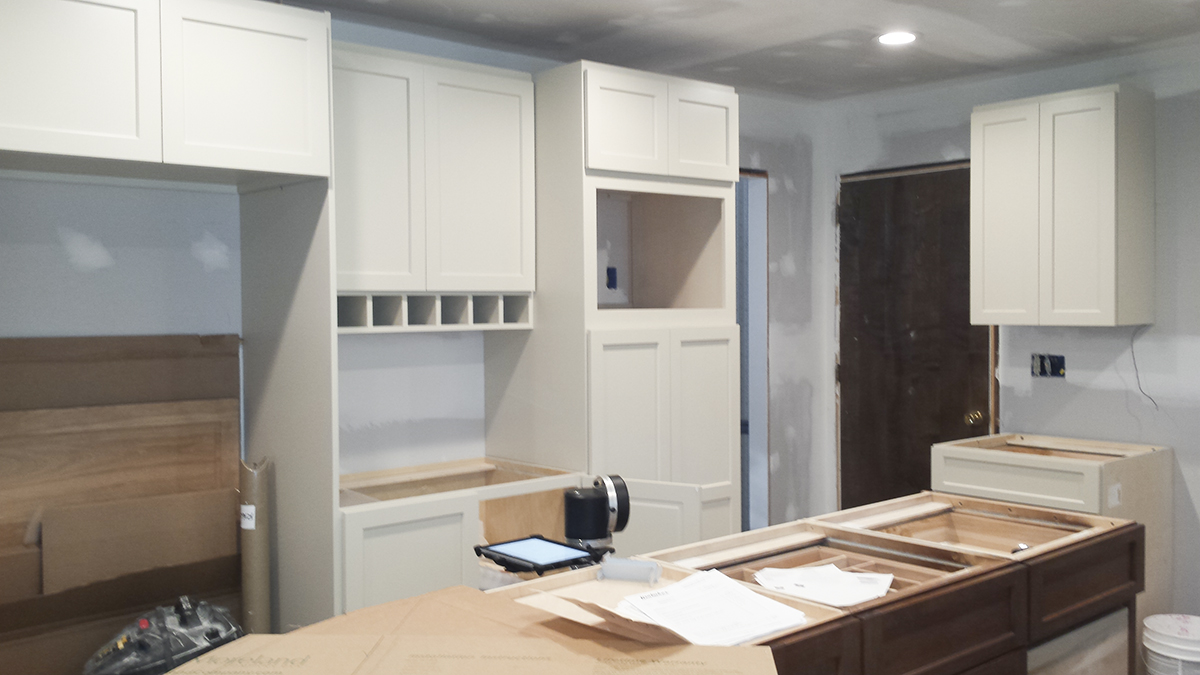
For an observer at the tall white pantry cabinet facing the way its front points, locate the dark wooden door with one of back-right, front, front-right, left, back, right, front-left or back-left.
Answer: left

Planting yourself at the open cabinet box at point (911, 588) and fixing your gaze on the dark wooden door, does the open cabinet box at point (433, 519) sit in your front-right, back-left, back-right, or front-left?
front-left

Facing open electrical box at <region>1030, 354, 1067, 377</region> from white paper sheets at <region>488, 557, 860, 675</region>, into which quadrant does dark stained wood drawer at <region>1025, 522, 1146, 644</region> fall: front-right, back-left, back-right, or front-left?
front-right

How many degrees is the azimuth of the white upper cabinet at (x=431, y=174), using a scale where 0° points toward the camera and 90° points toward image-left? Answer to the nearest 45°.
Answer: approximately 315°

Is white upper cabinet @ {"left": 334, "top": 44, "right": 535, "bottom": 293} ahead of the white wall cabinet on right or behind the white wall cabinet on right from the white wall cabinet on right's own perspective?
ahead

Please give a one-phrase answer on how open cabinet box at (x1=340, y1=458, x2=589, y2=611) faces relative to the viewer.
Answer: facing the viewer and to the right of the viewer

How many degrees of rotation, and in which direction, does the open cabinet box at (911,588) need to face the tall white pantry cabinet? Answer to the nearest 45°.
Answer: approximately 180°
